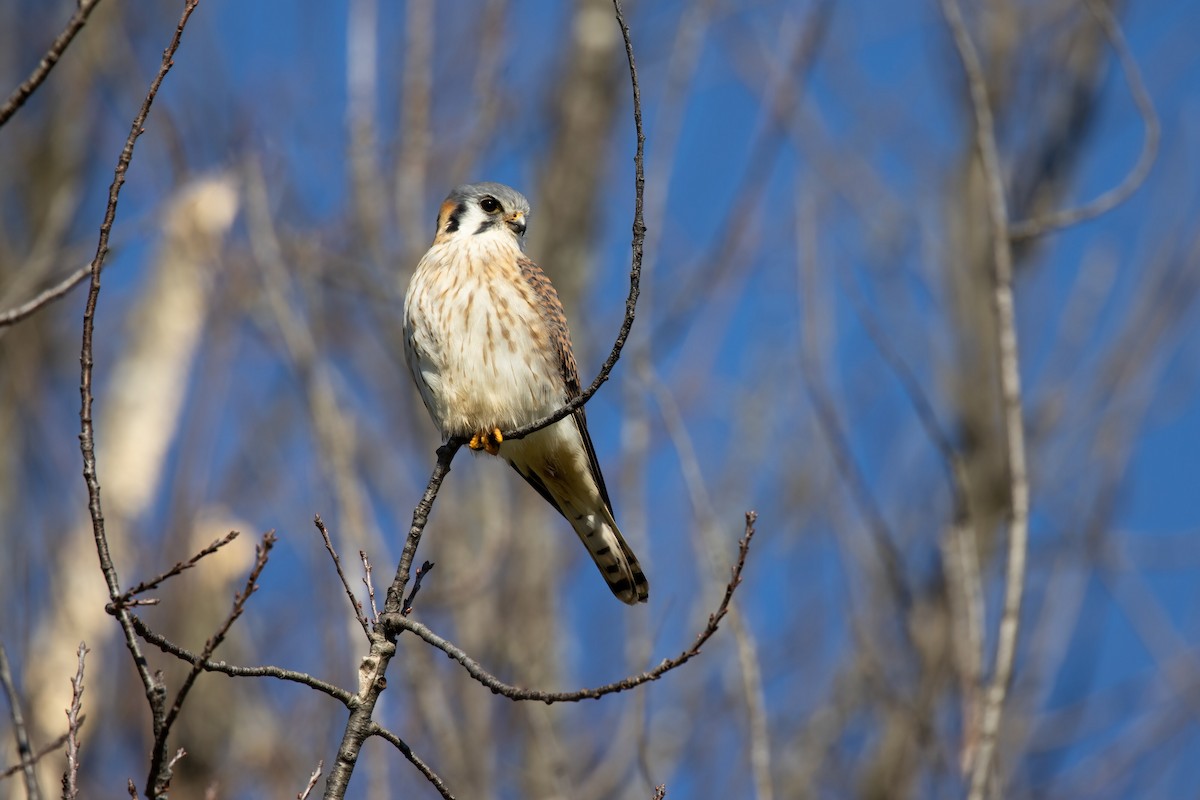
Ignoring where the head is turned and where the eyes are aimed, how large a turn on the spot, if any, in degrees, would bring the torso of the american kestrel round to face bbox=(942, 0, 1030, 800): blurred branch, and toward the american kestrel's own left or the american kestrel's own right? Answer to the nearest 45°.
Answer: approximately 135° to the american kestrel's own left

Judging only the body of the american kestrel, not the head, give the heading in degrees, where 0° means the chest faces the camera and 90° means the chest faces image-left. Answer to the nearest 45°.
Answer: approximately 45°
